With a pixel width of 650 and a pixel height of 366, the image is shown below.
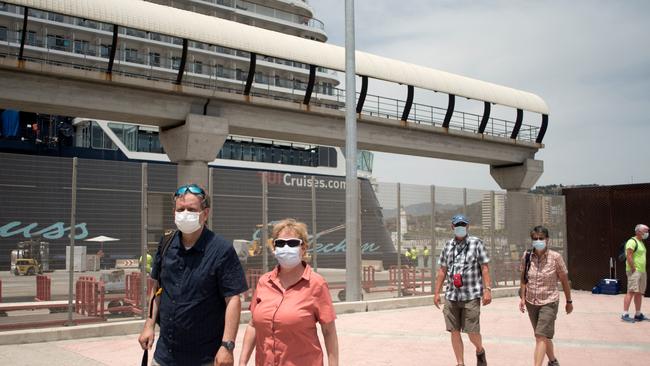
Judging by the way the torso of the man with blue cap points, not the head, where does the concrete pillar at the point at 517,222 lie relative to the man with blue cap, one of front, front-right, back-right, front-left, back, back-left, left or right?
back

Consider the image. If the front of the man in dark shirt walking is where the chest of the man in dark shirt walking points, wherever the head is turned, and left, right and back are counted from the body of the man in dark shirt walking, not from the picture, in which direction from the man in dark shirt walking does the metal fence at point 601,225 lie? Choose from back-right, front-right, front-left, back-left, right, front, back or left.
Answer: back

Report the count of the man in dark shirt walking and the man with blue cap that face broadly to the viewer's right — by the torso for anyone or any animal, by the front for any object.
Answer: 0

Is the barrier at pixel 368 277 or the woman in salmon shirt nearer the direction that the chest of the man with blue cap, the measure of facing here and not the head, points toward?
the woman in salmon shirt

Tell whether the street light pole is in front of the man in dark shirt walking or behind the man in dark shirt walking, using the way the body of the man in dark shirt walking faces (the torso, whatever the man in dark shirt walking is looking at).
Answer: behind

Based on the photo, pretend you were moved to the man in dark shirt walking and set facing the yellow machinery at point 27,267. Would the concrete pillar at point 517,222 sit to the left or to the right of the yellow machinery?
right

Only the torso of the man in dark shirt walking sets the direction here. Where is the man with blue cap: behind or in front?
behind

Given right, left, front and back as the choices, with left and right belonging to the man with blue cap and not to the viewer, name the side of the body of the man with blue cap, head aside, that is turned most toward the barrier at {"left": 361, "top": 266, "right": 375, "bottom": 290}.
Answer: back

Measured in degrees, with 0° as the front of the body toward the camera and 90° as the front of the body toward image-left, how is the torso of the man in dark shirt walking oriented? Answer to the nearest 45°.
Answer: approximately 45°

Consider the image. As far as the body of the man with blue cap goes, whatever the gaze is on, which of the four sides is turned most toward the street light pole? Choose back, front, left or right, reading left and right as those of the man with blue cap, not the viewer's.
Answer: back

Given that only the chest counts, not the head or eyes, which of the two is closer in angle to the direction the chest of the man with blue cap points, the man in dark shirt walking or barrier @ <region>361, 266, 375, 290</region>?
the man in dark shirt walking

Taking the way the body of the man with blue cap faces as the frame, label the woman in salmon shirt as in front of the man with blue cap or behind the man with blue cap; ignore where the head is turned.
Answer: in front
